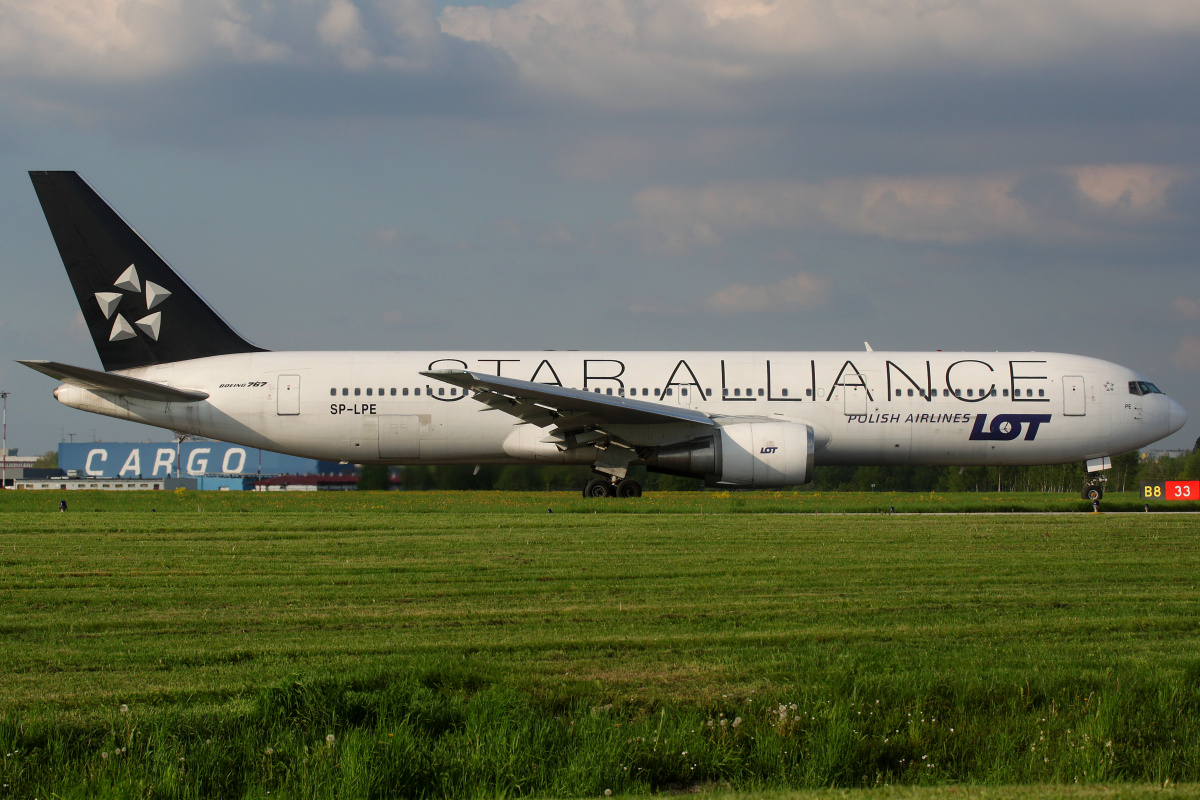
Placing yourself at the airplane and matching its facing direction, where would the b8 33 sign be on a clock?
The b8 33 sign is roughly at 12 o'clock from the airplane.

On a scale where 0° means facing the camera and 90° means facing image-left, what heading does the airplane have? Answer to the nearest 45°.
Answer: approximately 270°

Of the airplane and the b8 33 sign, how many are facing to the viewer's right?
1

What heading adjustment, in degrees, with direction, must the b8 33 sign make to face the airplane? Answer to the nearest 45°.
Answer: approximately 45° to its right

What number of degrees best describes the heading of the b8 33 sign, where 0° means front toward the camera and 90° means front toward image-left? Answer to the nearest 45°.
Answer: approximately 0°
